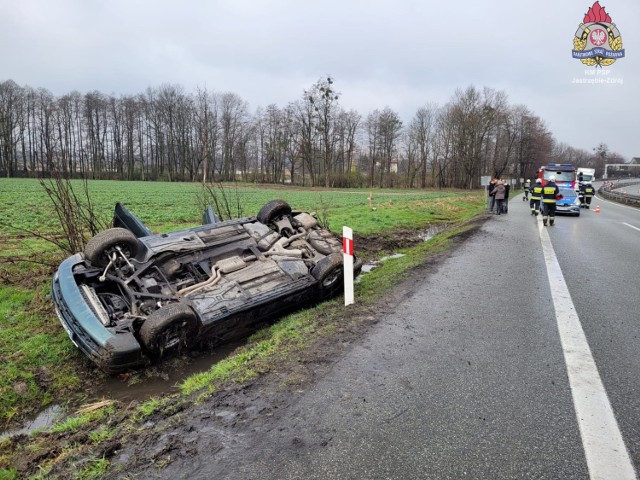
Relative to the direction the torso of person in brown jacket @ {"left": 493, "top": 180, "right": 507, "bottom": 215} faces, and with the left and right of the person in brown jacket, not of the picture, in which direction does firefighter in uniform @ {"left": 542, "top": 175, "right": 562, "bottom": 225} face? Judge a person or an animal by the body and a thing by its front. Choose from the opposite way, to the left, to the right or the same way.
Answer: the same way

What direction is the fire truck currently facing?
toward the camera

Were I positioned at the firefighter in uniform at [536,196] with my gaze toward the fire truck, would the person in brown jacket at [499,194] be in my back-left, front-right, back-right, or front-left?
back-left

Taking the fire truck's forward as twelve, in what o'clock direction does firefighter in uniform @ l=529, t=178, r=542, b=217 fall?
The firefighter in uniform is roughly at 1 o'clock from the fire truck.

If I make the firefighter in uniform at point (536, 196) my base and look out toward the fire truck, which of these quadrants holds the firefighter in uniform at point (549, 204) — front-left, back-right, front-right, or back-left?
back-right

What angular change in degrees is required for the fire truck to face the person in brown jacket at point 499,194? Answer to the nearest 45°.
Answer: approximately 45° to its right
